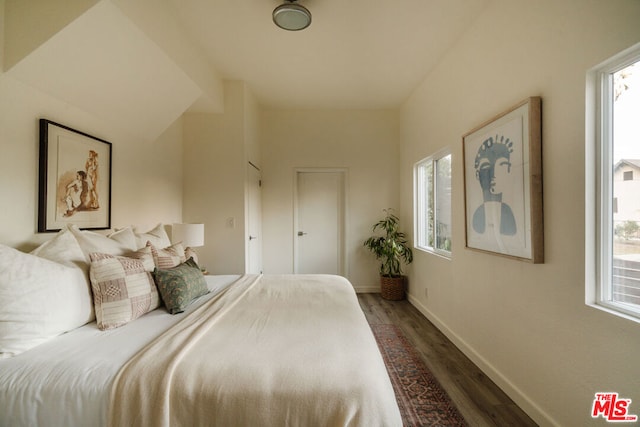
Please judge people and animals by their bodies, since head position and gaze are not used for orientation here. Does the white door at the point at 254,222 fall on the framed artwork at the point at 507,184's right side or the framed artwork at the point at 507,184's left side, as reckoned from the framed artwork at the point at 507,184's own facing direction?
on its right

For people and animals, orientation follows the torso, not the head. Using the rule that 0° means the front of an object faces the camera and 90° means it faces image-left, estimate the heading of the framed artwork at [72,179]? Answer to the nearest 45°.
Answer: approximately 315°

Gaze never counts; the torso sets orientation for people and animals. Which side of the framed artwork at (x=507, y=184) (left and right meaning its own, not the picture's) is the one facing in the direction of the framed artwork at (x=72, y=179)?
front

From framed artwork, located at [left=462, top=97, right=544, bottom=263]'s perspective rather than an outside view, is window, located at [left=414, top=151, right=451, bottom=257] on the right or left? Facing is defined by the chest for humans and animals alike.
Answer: on its right

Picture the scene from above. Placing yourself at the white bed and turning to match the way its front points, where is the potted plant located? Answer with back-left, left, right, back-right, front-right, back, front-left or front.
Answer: front-left

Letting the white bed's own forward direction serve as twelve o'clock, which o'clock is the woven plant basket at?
The woven plant basket is roughly at 11 o'clock from the white bed.

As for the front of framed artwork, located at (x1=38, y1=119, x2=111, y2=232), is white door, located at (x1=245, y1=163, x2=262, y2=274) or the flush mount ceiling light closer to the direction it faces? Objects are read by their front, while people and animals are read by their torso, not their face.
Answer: the flush mount ceiling light

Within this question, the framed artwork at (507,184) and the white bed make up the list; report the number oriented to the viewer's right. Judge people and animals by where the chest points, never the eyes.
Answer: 1

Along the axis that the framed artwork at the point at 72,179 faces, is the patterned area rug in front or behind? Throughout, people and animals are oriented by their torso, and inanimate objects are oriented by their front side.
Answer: in front

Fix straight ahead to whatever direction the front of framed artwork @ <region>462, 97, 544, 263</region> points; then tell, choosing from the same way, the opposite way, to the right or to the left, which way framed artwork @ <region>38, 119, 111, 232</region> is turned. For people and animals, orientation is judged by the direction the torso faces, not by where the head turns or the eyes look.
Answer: the opposite way

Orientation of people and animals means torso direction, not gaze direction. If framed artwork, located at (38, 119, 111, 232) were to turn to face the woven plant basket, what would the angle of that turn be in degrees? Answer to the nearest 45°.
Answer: approximately 45° to its left

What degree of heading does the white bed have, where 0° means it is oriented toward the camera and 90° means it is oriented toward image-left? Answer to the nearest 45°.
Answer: approximately 270°
